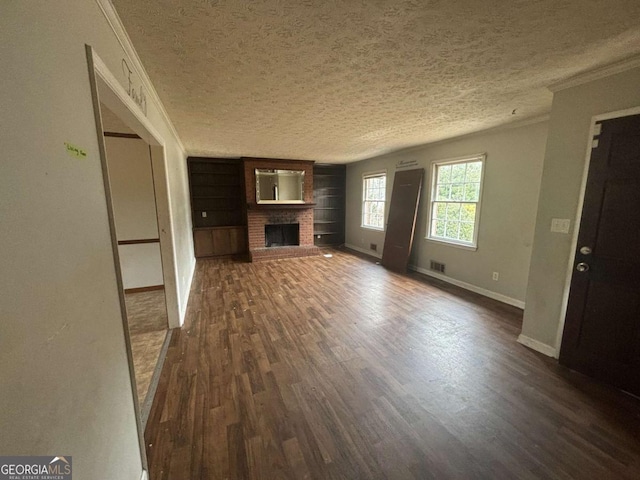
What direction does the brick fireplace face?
toward the camera

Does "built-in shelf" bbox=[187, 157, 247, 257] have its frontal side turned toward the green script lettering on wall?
yes

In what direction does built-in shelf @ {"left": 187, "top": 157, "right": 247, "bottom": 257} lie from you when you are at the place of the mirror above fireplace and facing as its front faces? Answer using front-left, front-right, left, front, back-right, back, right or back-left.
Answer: right

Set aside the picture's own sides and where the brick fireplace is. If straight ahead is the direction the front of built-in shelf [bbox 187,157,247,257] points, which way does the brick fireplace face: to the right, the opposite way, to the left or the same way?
the same way

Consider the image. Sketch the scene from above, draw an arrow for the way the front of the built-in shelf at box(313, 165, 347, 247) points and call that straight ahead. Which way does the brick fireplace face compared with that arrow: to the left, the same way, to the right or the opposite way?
the same way

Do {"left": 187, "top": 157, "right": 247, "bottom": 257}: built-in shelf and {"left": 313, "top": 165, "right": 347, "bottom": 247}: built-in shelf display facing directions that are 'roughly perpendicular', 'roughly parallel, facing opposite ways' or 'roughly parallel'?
roughly parallel

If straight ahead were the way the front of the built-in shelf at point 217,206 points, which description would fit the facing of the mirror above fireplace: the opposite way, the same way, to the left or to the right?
the same way

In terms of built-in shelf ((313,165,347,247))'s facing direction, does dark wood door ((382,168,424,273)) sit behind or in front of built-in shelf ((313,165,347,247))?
in front

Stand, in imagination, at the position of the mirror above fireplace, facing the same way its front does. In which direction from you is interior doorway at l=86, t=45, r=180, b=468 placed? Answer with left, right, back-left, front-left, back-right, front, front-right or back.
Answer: front

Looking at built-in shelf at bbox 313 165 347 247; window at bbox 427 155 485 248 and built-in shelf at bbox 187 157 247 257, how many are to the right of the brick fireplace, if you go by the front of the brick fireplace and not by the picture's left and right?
1

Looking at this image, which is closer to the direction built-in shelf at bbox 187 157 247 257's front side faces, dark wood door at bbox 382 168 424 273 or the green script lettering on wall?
the green script lettering on wall

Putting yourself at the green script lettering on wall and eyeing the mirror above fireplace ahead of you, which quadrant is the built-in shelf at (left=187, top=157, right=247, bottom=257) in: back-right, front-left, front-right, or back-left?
front-left

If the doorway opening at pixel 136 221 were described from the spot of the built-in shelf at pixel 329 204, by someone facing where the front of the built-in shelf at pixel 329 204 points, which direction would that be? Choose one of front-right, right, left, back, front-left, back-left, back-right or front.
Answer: front-right

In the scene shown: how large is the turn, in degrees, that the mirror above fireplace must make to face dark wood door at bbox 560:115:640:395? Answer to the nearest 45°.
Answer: approximately 45° to its left

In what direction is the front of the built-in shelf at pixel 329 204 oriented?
toward the camera

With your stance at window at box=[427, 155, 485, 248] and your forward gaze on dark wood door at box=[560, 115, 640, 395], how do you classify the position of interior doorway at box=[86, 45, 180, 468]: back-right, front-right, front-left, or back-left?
front-right

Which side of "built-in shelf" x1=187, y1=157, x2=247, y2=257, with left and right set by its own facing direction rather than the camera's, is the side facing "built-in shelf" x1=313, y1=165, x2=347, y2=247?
left
